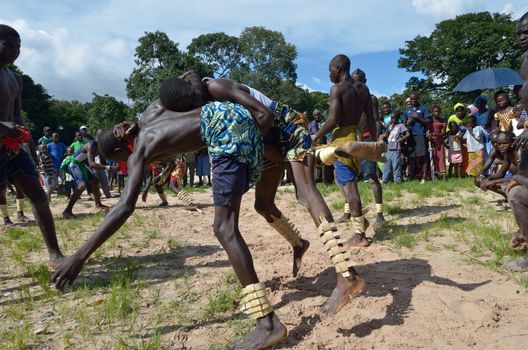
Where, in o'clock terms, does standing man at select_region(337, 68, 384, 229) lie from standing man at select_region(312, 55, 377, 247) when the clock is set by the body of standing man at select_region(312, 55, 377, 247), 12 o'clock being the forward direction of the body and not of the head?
standing man at select_region(337, 68, 384, 229) is roughly at 2 o'clock from standing man at select_region(312, 55, 377, 247).

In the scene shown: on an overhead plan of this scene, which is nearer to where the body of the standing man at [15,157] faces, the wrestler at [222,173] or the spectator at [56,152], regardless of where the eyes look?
the wrestler

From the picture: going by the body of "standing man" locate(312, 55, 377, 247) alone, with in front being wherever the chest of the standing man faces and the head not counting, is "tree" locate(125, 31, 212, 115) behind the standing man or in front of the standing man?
in front

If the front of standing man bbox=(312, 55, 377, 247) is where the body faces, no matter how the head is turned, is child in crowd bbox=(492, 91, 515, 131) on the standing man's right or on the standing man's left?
on the standing man's right

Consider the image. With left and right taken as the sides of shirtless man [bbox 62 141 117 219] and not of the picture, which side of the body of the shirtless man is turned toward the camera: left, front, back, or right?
right

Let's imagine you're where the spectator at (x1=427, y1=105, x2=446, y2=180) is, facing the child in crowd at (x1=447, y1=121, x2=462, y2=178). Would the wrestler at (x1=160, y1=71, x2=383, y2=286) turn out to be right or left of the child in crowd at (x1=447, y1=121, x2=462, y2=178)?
right

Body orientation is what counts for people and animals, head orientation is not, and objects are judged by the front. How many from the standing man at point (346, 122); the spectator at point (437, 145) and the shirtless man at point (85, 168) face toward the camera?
1

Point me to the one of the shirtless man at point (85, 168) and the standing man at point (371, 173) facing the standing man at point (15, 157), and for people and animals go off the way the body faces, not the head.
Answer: the standing man at point (371, 173)

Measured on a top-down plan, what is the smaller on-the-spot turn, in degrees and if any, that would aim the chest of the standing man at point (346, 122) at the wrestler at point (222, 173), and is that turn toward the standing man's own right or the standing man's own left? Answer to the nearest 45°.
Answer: approximately 135° to the standing man's own left

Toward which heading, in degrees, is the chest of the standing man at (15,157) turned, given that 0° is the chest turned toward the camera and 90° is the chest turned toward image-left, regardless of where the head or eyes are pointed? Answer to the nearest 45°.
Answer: approximately 315°

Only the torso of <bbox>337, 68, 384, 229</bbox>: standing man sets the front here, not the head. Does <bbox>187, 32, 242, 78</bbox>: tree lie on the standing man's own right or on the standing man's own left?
on the standing man's own right
